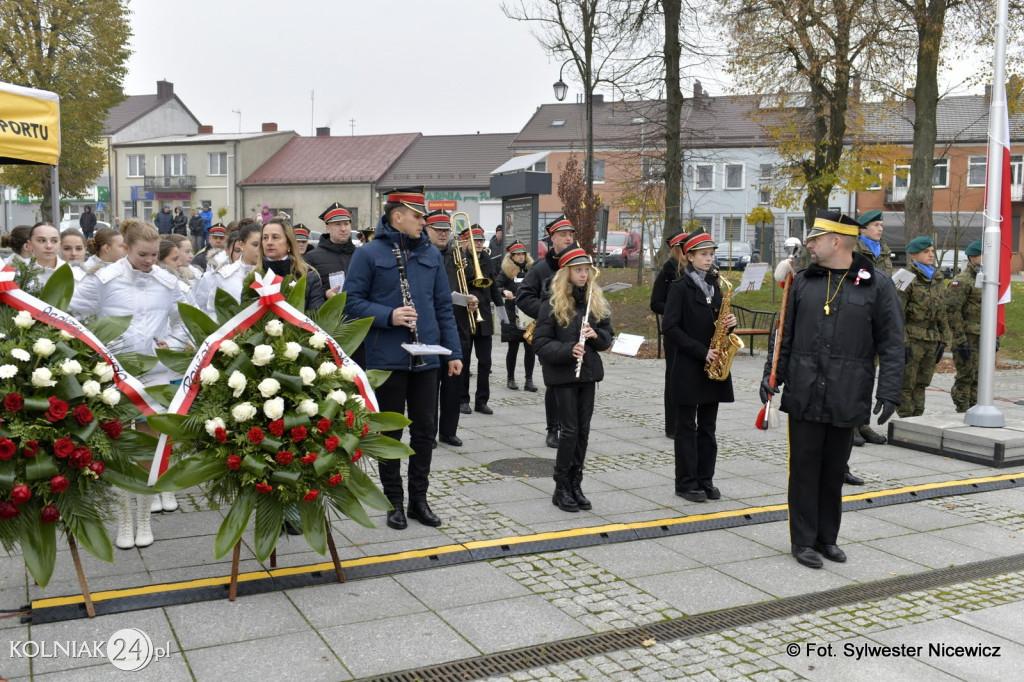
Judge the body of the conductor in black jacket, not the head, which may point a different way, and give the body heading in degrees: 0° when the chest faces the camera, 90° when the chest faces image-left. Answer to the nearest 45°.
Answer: approximately 45°

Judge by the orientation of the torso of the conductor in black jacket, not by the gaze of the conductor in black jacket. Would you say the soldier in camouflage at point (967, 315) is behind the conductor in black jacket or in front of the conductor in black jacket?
behind

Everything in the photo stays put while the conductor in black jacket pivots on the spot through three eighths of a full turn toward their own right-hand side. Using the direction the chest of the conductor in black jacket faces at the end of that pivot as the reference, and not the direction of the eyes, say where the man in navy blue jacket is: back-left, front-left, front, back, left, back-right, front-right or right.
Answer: left

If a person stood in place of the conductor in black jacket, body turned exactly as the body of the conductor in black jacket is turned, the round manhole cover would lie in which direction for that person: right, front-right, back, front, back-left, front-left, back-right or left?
right
